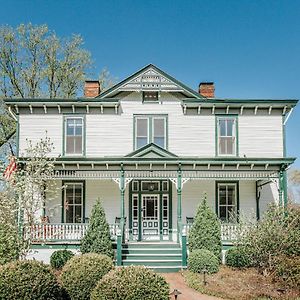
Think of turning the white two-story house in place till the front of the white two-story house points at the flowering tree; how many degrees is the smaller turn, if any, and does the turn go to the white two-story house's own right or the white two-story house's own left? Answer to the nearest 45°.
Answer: approximately 45° to the white two-story house's own right

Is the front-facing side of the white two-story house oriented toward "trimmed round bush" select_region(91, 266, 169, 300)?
yes

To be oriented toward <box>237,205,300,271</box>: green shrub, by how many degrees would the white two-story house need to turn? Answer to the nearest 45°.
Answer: approximately 45° to its left

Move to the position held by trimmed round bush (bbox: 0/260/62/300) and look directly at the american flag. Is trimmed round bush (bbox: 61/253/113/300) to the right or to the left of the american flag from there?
right

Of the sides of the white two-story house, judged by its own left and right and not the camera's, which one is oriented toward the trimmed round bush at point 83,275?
front

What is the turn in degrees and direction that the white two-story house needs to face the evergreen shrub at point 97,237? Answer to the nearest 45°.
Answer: approximately 45° to its right

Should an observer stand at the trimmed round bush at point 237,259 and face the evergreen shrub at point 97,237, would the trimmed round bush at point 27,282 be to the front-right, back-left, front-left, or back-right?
front-left

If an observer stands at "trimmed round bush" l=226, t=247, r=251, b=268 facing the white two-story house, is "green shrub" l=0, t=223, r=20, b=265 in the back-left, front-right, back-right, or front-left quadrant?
front-left

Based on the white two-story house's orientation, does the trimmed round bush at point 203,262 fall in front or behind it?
in front

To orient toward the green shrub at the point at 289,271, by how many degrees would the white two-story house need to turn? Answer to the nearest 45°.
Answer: approximately 45° to its left

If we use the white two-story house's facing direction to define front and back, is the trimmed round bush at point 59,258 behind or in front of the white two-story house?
in front

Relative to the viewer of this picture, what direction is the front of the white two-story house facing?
facing the viewer
